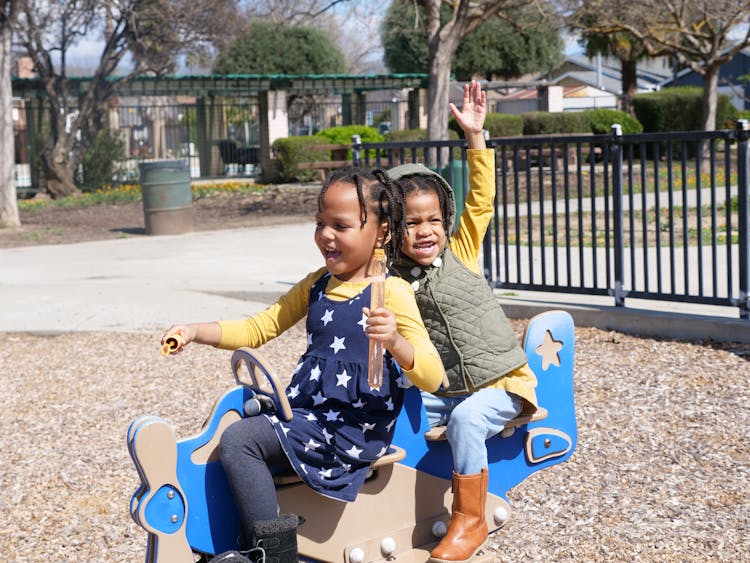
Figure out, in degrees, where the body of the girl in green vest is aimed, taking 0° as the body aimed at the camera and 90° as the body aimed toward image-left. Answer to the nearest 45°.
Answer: approximately 45°

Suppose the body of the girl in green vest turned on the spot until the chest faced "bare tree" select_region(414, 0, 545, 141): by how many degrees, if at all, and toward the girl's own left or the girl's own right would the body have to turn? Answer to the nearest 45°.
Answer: approximately 135° to the girl's own right

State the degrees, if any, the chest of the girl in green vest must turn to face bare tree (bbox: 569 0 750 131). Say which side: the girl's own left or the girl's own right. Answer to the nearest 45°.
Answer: approximately 135° to the girl's own right

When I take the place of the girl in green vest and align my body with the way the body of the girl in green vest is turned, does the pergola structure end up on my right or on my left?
on my right

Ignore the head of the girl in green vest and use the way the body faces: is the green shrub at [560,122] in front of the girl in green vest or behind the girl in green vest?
behind

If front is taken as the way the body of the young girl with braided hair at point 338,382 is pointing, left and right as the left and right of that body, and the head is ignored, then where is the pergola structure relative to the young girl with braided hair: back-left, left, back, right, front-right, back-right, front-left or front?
back-right

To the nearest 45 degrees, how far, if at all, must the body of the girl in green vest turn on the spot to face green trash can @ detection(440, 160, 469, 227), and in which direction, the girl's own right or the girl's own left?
approximately 135° to the girl's own right

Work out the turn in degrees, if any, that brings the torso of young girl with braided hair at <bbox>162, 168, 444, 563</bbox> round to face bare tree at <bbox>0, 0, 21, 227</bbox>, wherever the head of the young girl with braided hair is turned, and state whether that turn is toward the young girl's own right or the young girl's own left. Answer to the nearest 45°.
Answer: approximately 135° to the young girl's own right
